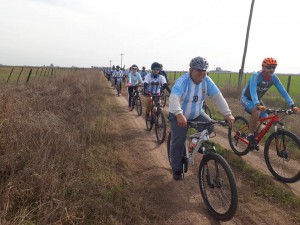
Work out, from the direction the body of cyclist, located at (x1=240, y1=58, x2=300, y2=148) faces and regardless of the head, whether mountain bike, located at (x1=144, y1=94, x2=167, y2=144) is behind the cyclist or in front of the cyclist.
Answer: behind

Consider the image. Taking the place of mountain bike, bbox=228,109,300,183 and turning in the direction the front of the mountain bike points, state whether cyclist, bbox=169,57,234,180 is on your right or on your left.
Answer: on your right

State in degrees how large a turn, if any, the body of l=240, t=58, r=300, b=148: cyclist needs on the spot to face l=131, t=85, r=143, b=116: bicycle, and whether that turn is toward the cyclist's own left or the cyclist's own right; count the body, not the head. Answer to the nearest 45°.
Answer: approximately 180°

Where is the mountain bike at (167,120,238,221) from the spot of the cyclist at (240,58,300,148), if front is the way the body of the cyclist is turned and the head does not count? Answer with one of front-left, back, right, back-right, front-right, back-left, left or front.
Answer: front-right

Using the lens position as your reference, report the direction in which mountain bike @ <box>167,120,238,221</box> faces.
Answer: facing the viewer and to the right of the viewer

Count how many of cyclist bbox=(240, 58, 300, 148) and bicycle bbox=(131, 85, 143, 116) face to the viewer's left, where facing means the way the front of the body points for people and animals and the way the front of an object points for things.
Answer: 0

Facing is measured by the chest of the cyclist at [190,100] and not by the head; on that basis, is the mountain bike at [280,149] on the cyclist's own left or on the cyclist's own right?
on the cyclist's own left

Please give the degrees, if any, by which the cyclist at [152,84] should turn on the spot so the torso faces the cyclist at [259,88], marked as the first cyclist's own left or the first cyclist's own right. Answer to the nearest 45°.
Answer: approximately 45° to the first cyclist's own left

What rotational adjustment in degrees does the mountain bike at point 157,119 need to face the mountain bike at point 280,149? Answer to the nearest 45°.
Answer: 0° — it already faces it
